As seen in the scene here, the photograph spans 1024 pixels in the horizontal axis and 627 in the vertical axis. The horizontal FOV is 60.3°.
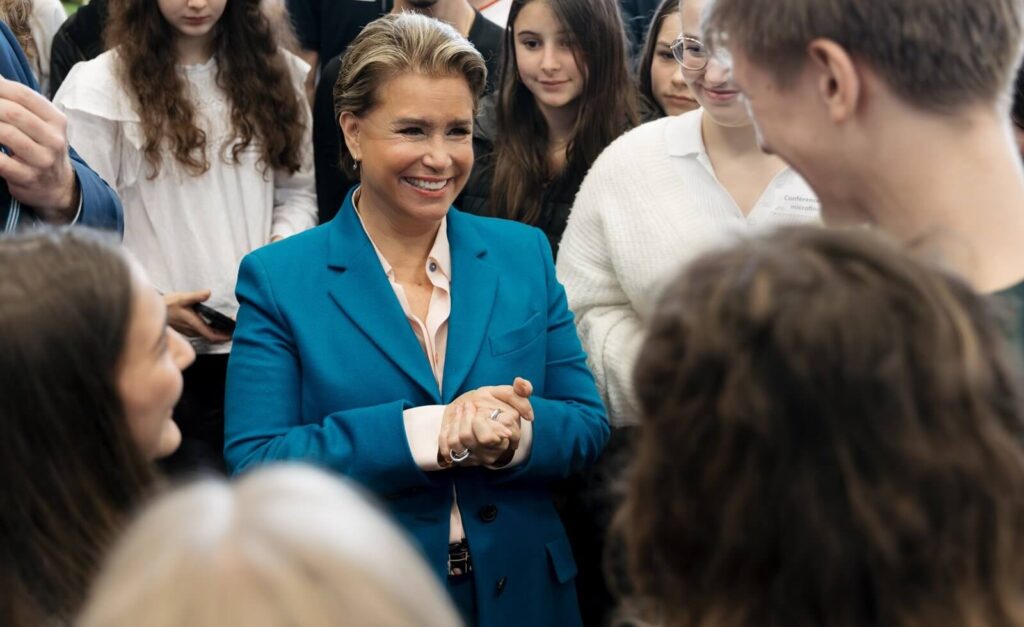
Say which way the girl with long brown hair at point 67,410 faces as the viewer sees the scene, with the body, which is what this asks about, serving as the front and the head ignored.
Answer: to the viewer's right

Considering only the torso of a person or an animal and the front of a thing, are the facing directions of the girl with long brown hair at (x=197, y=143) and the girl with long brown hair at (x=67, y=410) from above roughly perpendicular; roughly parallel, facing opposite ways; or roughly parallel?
roughly perpendicular

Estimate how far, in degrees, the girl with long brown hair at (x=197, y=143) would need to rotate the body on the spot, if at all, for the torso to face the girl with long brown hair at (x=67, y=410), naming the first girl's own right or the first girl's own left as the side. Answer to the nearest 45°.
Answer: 0° — they already face them

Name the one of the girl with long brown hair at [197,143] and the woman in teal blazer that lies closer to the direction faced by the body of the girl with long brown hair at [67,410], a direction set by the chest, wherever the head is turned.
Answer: the woman in teal blazer

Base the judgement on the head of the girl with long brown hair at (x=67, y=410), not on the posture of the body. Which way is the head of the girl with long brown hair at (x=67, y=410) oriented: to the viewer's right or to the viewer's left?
to the viewer's right

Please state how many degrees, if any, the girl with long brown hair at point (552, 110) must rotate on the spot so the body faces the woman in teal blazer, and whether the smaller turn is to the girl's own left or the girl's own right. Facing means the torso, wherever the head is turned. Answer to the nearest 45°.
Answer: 0° — they already face them

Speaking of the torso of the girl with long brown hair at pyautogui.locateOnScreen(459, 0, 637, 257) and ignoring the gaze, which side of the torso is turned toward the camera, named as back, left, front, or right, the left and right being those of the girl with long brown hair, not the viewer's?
front

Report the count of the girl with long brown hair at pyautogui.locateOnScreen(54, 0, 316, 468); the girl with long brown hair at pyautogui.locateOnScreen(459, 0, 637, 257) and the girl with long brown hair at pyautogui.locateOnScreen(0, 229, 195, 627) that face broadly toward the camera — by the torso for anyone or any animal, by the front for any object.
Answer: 2

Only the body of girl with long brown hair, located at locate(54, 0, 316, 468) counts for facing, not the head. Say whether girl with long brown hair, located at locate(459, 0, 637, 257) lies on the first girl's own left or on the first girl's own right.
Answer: on the first girl's own left

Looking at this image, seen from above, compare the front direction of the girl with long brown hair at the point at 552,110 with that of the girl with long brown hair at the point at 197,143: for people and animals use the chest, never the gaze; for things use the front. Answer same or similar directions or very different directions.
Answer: same or similar directions

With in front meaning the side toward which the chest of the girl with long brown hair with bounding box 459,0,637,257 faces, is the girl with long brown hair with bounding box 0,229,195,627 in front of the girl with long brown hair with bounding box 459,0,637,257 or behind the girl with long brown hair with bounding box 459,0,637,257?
in front

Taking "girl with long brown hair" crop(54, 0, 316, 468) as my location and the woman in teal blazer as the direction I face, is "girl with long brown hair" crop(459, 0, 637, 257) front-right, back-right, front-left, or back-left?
front-left

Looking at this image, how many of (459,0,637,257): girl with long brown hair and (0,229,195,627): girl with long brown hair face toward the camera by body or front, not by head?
1

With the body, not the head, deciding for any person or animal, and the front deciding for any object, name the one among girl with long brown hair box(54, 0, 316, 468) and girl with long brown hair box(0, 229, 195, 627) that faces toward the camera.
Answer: girl with long brown hair box(54, 0, 316, 468)

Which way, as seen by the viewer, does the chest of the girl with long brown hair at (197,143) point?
toward the camera
